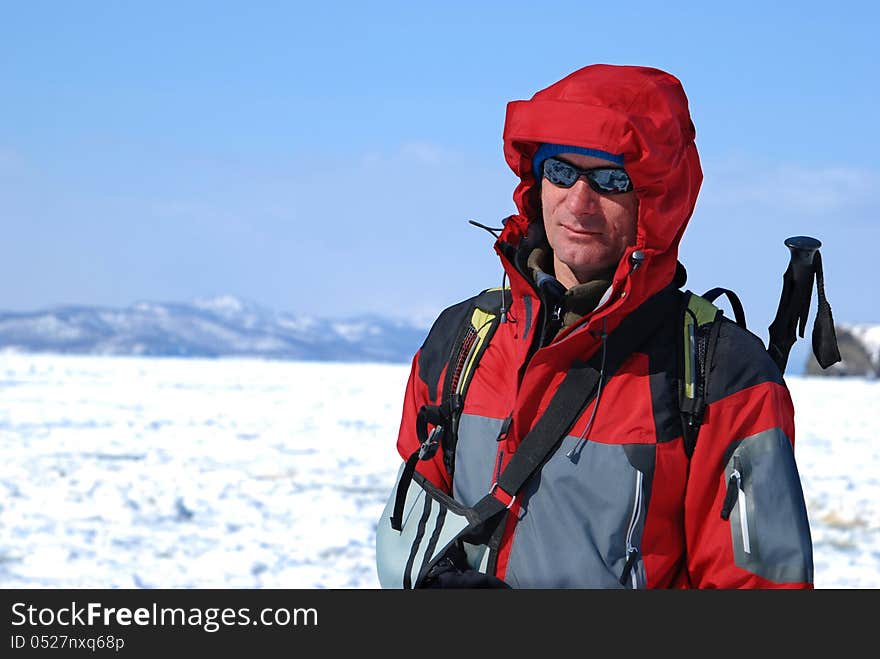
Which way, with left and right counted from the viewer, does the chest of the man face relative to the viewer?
facing the viewer and to the left of the viewer
